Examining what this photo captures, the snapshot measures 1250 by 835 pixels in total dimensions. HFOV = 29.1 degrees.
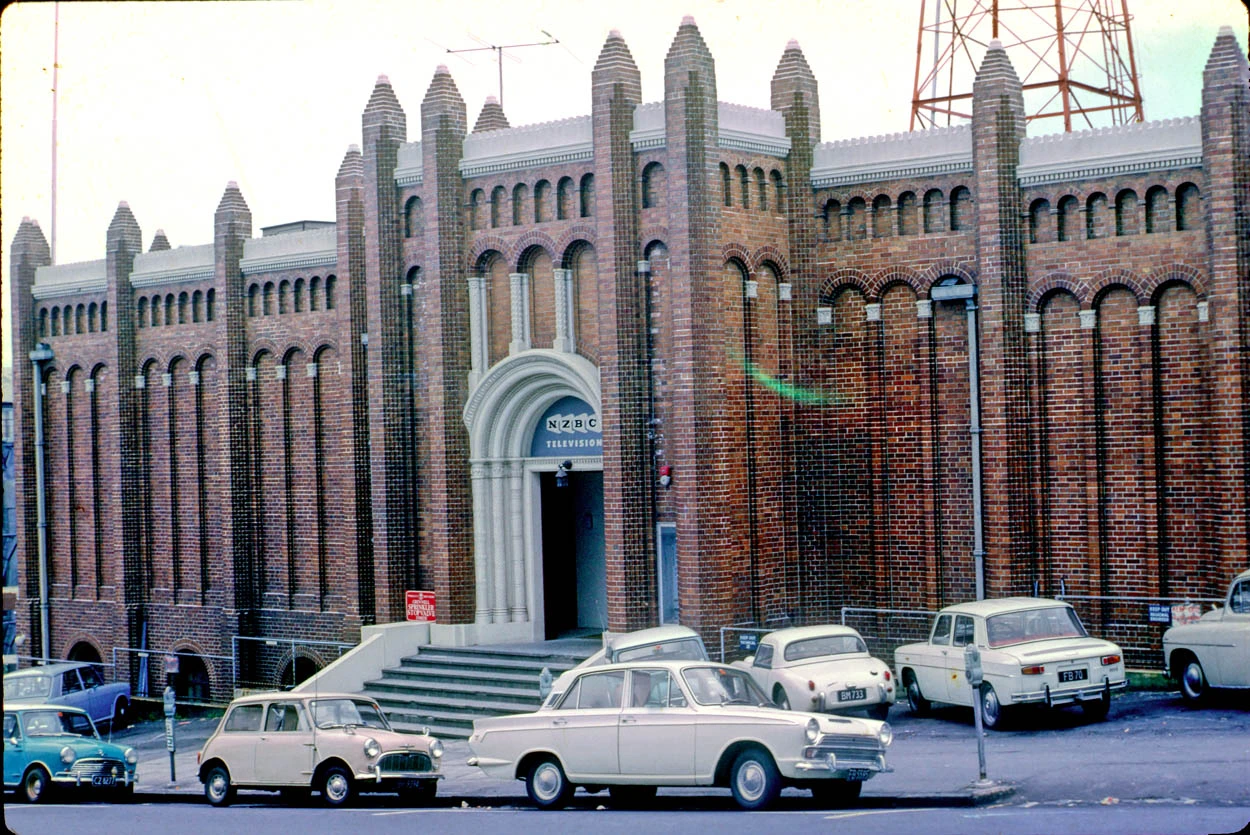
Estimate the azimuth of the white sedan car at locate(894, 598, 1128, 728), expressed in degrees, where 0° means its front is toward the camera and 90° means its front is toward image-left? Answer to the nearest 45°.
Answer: approximately 135°

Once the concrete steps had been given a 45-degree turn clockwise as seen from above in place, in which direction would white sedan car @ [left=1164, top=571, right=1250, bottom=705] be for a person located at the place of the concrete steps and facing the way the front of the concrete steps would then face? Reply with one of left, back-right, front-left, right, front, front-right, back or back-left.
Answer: back-left

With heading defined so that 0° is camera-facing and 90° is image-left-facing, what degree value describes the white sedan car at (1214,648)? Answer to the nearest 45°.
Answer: approximately 90°

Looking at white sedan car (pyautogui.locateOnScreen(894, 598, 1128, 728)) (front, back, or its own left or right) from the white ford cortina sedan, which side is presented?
left

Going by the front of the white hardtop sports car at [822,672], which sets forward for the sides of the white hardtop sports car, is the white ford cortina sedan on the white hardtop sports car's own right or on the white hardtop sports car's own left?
on the white hardtop sports car's own left

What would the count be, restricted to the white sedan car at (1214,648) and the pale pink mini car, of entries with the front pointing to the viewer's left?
1

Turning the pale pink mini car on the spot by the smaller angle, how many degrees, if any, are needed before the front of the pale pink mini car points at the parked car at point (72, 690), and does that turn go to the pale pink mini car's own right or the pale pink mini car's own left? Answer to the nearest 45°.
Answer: approximately 135° to the pale pink mini car's own left
